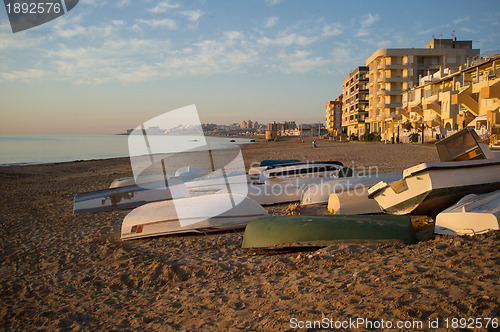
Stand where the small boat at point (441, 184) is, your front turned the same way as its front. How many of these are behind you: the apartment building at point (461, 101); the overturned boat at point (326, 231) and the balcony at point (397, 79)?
1

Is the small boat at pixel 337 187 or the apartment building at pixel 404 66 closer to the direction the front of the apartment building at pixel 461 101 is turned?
the small boat

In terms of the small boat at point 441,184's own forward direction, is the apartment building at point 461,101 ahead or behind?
ahead

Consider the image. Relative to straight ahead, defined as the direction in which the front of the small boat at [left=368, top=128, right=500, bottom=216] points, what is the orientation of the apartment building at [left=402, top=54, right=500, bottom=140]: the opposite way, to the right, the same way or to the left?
the opposite way

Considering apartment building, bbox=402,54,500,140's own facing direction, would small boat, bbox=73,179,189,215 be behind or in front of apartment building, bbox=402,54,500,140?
in front

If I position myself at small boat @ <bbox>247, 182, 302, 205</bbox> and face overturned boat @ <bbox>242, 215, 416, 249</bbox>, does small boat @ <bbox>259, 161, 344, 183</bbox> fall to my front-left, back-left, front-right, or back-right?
back-left

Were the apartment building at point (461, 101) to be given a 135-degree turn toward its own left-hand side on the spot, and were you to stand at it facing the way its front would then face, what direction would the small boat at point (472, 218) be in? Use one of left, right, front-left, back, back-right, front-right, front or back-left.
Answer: right

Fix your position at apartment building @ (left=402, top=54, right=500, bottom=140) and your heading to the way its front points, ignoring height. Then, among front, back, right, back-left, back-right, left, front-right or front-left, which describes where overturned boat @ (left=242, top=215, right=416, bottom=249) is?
front-left

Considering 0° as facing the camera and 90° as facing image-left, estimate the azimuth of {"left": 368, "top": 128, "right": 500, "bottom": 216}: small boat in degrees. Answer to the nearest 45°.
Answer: approximately 225°

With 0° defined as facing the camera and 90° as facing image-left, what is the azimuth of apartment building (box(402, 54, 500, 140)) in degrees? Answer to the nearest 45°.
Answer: approximately 45°

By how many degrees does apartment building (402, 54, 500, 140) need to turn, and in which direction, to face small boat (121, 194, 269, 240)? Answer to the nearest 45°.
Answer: approximately 45° to its left
